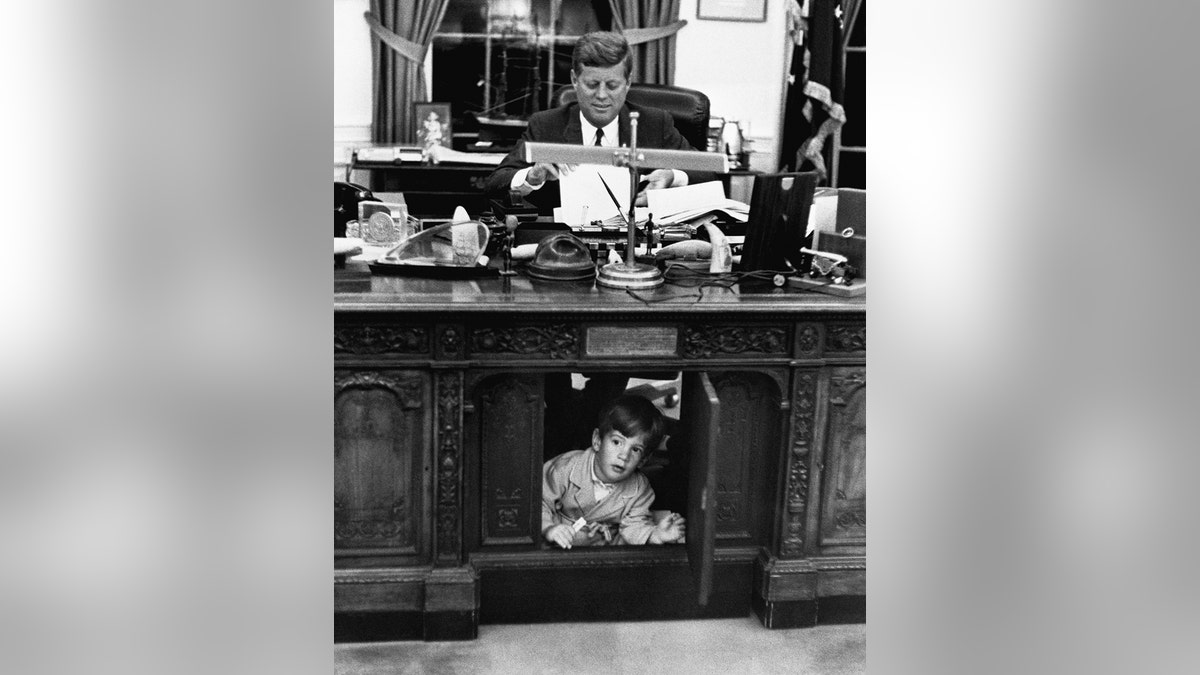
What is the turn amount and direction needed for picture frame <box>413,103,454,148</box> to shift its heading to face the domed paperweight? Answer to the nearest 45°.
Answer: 0° — it already faces it

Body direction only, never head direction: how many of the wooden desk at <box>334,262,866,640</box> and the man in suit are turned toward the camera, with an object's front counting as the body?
1

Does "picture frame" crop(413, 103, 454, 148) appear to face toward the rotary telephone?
yes

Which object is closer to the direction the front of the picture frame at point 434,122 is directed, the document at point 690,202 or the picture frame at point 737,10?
the document

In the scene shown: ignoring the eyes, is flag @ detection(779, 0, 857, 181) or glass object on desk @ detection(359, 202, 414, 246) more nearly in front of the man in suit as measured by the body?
the glass object on desk

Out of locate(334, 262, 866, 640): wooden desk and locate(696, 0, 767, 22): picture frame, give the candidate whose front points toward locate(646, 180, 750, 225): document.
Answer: the picture frame

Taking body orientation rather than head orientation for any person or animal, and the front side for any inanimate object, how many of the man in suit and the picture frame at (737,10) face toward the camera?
2

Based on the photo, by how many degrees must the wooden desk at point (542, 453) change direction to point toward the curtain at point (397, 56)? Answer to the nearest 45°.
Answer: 0° — it already faces it
